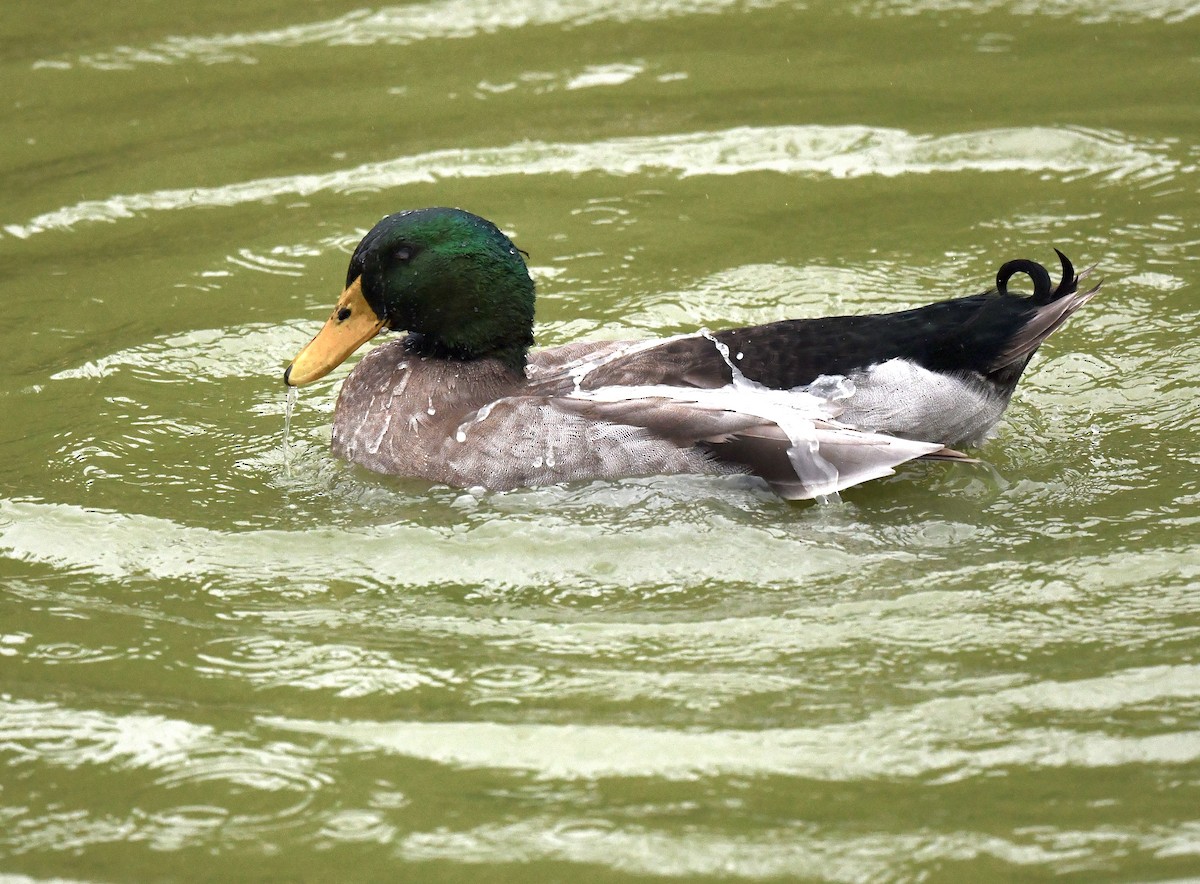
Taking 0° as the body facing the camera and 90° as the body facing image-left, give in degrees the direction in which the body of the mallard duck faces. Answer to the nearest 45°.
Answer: approximately 90°
